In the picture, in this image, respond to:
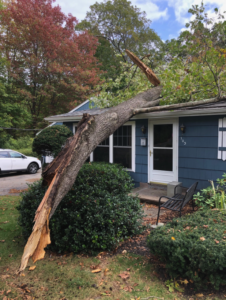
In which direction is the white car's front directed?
to the viewer's right

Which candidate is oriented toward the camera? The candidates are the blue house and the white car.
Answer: the blue house

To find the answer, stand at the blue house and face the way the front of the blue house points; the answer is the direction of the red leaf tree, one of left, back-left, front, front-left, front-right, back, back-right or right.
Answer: back-right

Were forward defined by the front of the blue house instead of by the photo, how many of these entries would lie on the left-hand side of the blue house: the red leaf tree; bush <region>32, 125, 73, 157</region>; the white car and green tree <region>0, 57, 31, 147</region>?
0

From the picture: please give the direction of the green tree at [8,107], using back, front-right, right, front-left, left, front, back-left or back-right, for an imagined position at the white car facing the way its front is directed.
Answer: left

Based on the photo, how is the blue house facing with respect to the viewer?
toward the camera

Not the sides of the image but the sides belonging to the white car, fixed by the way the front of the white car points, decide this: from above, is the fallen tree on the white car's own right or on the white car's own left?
on the white car's own right

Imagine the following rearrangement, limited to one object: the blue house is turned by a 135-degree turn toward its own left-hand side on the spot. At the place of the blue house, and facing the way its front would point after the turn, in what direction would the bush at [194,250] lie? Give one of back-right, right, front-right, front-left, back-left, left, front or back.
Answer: back-right

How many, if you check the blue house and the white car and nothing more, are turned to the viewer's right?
1

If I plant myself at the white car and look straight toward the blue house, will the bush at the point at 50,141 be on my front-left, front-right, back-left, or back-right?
front-right

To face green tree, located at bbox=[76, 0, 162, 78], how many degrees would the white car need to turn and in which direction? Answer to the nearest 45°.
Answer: approximately 45° to its left

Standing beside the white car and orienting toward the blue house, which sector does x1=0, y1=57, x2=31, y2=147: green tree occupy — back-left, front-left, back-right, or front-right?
back-left

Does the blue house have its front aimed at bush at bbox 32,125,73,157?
no

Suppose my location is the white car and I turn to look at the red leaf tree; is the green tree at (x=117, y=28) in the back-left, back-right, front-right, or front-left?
front-right

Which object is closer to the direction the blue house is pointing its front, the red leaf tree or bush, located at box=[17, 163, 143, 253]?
the bush
